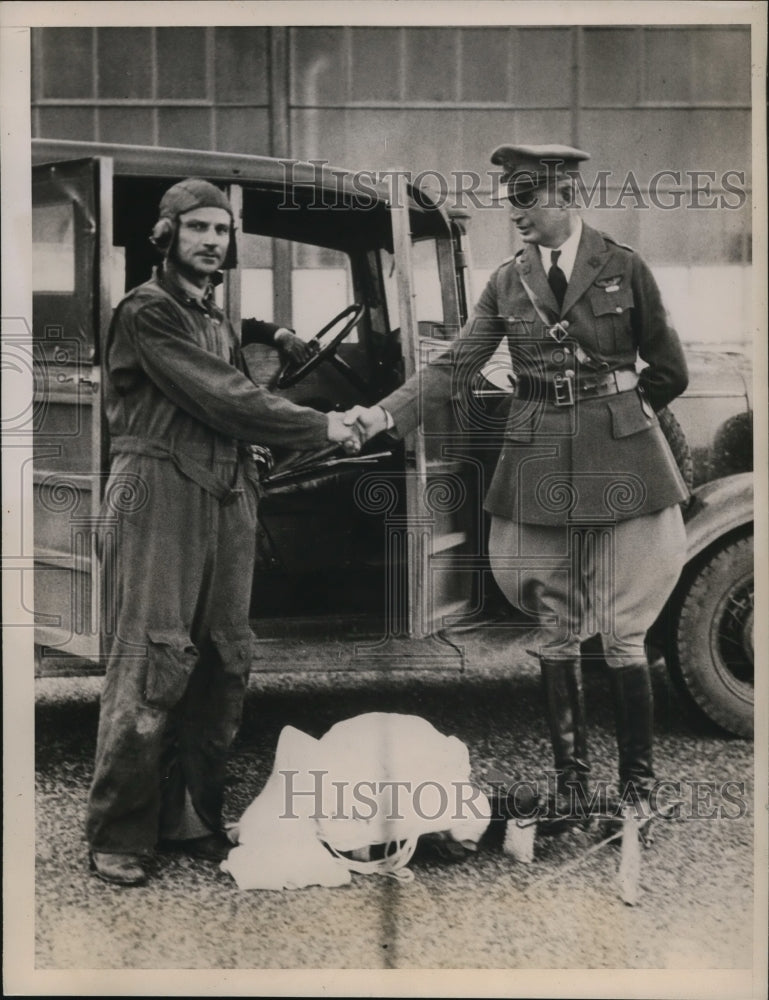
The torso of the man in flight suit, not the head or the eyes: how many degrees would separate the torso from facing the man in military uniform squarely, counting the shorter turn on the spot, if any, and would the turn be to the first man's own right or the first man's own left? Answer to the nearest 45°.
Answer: approximately 45° to the first man's own left

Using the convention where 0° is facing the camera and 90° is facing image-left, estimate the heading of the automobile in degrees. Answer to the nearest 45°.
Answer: approximately 270°
